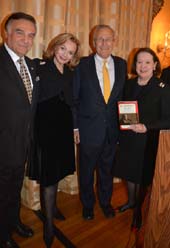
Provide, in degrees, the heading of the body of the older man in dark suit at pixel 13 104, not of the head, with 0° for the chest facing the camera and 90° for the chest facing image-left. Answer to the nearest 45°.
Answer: approximately 315°

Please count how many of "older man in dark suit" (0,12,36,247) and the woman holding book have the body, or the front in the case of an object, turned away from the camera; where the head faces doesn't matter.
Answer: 0

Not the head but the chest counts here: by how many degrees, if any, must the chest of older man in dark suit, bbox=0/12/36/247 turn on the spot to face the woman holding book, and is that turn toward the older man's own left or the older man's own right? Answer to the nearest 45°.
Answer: approximately 45° to the older man's own left

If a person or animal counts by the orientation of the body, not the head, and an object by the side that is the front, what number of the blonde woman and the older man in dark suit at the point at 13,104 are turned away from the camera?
0

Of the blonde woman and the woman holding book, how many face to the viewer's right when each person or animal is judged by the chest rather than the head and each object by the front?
0

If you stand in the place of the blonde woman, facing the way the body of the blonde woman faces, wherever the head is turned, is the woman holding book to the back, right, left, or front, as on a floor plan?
left

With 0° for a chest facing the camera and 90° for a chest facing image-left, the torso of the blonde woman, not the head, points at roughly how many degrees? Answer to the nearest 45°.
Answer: approximately 0°
